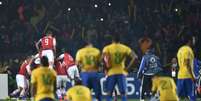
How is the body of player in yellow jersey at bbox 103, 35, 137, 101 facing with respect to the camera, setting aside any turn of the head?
away from the camera

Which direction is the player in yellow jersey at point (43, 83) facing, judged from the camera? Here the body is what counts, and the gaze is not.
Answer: away from the camera

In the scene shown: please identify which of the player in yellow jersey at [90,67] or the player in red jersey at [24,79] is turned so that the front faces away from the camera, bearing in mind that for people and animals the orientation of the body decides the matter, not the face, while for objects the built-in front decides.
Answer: the player in yellow jersey

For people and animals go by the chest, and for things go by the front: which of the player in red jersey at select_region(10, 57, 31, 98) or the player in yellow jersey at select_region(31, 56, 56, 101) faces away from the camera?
the player in yellow jersey

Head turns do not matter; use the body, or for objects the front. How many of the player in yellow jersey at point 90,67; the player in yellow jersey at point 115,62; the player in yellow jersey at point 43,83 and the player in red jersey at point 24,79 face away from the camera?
3

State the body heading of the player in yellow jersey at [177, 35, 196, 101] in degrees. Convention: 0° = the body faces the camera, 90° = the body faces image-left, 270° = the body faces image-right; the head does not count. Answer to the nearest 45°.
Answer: approximately 225°

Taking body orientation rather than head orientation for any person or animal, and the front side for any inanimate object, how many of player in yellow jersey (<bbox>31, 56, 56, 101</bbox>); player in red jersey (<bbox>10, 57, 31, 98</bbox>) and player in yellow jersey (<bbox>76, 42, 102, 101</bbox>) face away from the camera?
2

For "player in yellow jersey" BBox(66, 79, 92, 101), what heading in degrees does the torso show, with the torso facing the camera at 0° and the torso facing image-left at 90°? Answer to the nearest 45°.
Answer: approximately 180°

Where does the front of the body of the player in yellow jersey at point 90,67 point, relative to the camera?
away from the camera

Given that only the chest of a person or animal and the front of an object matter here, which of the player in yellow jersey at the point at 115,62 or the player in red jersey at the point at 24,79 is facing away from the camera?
the player in yellow jersey

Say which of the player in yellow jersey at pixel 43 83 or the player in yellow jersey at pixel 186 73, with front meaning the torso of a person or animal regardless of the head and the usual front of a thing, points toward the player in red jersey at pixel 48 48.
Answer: the player in yellow jersey at pixel 43 83
